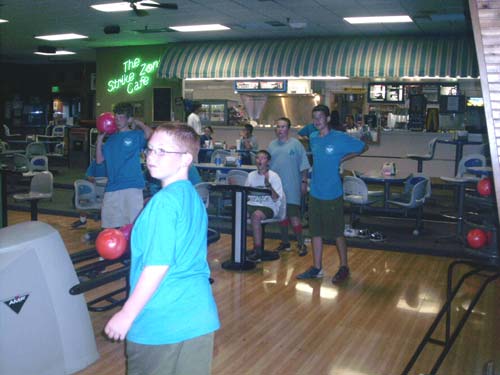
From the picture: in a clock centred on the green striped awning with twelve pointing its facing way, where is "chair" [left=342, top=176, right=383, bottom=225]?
The chair is roughly at 12 o'clock from the green striped awning.

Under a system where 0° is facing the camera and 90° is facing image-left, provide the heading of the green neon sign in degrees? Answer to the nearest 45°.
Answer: approximately 0°

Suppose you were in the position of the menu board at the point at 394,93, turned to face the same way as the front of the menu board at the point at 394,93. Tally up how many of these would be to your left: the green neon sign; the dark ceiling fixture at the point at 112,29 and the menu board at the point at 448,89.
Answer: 1

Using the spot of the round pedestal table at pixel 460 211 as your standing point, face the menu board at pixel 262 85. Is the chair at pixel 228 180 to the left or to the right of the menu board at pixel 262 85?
left

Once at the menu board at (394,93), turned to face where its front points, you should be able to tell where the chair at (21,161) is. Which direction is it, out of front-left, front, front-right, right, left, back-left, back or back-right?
front-right

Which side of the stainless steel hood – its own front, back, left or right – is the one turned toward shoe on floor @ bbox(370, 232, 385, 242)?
front

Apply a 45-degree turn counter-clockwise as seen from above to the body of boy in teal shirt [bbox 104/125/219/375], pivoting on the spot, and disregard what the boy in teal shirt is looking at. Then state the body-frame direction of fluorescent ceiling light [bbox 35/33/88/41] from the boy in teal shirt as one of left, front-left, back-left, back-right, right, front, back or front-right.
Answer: back-right

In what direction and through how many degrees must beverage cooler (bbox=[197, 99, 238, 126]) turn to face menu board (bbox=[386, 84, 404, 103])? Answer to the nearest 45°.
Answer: approximately 90° to its left

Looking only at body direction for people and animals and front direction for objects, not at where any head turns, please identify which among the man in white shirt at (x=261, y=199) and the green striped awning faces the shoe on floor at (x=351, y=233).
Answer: the green striped awning

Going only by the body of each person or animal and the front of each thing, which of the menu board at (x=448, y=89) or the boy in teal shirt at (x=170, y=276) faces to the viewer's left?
the boy in teal shirt

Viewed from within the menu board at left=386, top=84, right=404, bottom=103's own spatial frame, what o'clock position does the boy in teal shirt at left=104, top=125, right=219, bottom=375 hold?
The boy in teal shirt is roughly at 12 o'clock from the menu board.

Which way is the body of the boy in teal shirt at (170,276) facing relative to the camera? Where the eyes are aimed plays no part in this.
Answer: to the viewer's left
